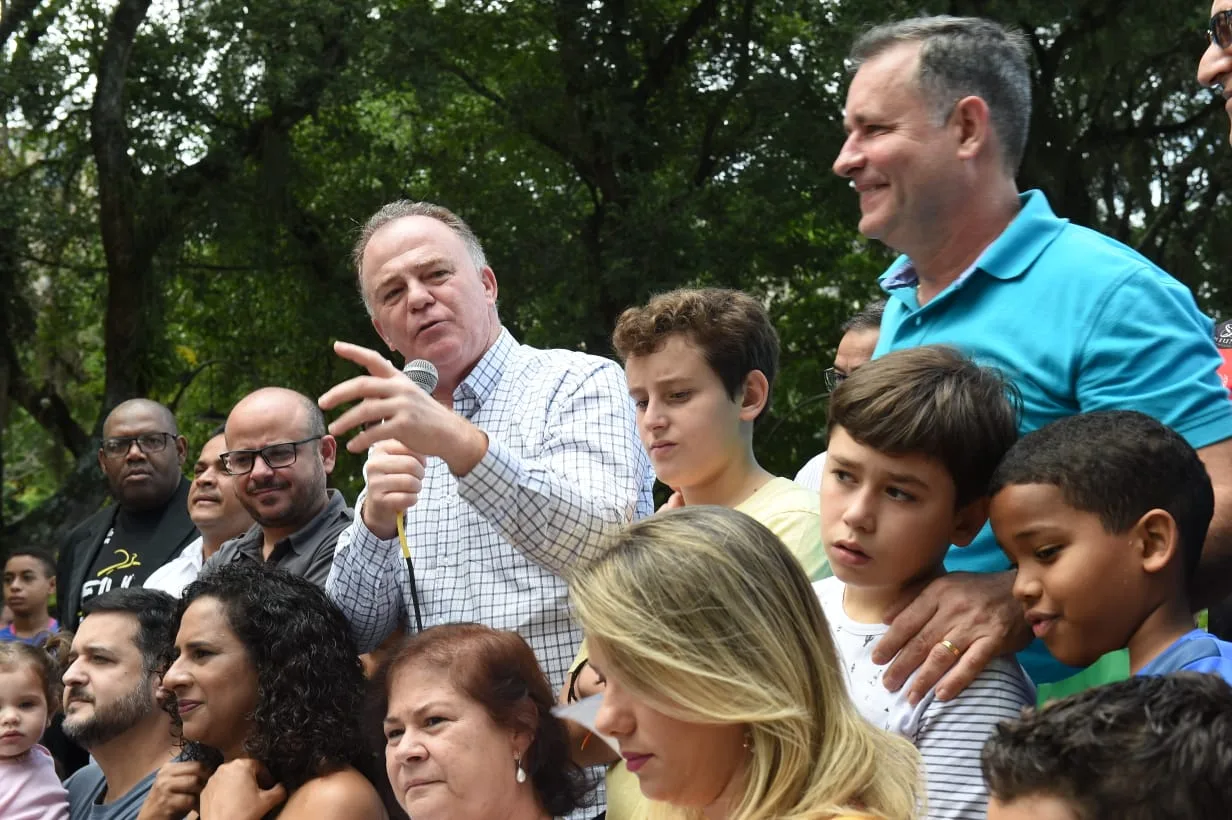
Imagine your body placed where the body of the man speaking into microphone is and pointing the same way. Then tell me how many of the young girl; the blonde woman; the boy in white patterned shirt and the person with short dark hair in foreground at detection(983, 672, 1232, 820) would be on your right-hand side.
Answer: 1

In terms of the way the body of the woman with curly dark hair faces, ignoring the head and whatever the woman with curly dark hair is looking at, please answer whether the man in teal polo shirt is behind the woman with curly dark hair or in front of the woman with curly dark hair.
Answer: behind

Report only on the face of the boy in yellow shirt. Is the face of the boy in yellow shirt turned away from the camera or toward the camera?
toward the camera

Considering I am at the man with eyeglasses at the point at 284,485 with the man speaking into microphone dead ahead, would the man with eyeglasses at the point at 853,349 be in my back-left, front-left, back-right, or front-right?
front-left

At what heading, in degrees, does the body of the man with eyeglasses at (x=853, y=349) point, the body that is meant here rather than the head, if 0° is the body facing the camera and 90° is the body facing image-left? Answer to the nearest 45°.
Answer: approximately 45°

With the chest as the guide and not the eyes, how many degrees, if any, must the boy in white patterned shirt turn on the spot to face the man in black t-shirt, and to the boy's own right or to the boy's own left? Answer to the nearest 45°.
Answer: approximately 90° to the boy's own right

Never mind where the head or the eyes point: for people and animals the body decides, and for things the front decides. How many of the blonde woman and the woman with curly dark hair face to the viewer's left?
2

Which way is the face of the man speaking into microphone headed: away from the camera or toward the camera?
toward the camera

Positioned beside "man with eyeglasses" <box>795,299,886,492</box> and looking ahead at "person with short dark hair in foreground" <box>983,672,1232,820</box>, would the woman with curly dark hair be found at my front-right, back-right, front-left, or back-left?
front-right

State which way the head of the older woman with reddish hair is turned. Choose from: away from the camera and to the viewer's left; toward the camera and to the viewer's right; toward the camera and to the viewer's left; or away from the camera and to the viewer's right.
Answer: toward the camera and to the viewer's left

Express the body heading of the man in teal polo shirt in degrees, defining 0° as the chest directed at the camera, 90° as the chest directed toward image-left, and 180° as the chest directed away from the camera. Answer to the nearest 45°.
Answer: approximately 45°

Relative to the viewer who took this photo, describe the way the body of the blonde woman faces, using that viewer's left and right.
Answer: facing to the left of the viewer

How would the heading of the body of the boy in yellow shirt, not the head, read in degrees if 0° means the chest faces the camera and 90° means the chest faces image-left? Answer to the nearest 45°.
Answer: approximately 45°

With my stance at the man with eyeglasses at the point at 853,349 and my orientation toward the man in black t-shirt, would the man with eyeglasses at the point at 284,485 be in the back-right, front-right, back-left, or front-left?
front-left

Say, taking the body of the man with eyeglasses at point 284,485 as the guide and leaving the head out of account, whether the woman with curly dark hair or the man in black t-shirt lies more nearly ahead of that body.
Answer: the woman with curly dark hair

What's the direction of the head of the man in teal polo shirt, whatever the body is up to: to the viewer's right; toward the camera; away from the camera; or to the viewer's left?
to the viewer's left
